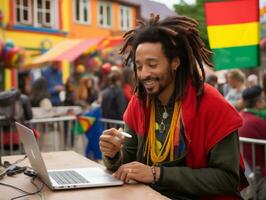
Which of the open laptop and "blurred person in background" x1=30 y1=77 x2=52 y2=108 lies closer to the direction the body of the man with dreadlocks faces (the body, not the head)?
the open laptop

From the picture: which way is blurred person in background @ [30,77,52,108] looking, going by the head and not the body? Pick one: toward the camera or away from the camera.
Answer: away from the camera

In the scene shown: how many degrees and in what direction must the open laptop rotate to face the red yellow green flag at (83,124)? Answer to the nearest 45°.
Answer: approximately 90° to its left

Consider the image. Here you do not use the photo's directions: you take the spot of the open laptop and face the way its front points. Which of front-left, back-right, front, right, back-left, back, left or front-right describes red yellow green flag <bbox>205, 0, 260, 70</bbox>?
front-left

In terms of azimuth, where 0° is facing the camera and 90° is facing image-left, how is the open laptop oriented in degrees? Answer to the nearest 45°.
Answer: approximately 270°

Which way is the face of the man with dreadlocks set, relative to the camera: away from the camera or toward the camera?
toward the camera

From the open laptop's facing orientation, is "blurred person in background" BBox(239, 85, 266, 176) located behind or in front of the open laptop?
in front

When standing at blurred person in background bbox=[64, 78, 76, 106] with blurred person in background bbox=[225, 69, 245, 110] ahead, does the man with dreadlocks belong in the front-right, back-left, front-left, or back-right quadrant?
front-right

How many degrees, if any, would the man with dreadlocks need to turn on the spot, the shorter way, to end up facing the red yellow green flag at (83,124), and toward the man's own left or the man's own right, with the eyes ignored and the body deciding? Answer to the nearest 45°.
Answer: approximately 135° to the man's own right

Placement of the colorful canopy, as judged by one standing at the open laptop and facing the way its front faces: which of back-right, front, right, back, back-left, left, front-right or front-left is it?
left

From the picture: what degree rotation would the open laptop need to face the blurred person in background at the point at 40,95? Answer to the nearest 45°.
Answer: approximately 90° to its left

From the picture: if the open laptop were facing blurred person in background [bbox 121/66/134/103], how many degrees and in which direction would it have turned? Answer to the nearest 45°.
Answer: approximately 90° to its left

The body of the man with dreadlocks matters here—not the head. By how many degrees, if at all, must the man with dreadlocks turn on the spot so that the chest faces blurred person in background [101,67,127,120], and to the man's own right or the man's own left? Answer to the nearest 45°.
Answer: approximately 135° to the man's own right

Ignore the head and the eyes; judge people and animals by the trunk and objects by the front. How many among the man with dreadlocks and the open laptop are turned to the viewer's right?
1
